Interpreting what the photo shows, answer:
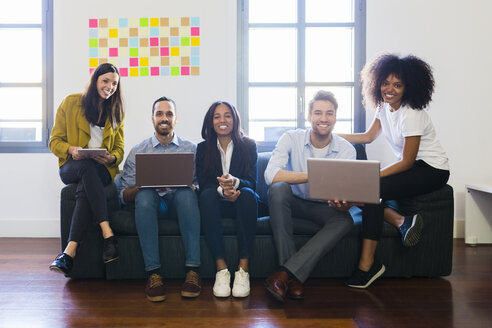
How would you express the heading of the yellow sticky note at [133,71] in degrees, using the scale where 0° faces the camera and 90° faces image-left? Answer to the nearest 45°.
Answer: approximately 0°

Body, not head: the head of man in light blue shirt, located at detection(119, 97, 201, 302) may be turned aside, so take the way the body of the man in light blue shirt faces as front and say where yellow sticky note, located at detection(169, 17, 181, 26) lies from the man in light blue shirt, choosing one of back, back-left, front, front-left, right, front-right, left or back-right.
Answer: back

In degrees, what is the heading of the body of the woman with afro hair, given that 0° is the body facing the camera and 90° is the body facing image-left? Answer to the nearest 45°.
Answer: approximately 45°

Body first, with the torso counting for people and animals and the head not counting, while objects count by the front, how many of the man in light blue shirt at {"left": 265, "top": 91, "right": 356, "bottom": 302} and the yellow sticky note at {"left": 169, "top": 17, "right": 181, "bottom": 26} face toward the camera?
2
